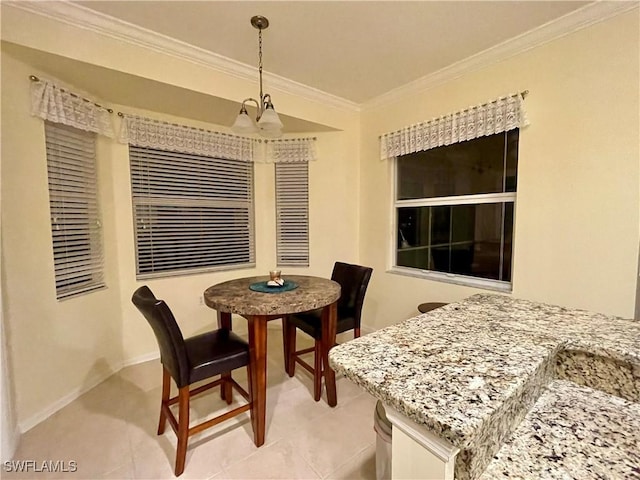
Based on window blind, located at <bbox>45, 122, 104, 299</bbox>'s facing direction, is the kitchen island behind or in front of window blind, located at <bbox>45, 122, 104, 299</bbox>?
in front

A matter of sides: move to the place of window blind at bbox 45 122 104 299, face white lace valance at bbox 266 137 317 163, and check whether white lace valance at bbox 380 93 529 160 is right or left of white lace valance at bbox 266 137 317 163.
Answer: right

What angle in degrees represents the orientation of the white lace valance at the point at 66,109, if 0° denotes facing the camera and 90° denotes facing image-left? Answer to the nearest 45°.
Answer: approximately 315°

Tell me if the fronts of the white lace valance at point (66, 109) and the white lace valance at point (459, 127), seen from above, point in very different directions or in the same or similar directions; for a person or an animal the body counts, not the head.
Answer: very different directions

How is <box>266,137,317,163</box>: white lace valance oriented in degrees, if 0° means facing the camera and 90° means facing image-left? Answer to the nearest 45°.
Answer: approximately 0°

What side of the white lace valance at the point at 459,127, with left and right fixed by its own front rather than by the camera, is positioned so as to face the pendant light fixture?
front

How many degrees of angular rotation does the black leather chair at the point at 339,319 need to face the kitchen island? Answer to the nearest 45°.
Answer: approximately 45° to its left

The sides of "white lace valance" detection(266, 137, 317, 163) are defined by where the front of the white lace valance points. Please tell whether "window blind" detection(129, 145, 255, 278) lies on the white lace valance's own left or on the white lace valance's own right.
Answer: on the white lace valance's own right

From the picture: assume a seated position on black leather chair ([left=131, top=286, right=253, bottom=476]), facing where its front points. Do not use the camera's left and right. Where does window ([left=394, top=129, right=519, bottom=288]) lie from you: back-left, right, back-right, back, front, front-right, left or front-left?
front-right

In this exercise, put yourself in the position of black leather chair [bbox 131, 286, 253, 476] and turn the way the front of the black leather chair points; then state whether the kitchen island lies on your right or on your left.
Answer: on your right

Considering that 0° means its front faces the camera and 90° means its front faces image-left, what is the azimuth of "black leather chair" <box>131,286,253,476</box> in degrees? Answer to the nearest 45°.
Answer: approximately 225°

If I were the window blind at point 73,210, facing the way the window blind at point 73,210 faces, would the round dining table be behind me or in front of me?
in front

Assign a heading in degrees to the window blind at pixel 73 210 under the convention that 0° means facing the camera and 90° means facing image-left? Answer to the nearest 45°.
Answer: approximately 315°

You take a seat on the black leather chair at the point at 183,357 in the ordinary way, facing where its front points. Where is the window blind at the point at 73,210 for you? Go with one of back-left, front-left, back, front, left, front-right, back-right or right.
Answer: left

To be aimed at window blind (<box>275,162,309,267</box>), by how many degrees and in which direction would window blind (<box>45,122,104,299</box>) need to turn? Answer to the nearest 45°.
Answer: approximately 45° to its left

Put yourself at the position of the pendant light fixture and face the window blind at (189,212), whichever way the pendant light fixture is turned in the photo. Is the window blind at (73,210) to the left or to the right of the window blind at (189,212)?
left

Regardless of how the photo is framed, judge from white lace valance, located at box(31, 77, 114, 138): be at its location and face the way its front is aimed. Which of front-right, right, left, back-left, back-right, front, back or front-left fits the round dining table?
front
